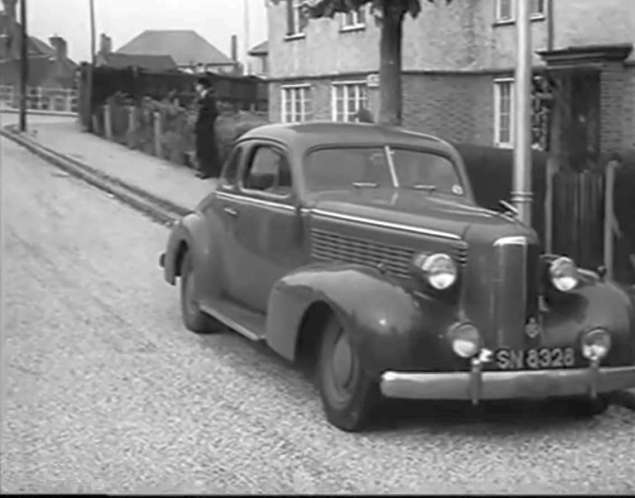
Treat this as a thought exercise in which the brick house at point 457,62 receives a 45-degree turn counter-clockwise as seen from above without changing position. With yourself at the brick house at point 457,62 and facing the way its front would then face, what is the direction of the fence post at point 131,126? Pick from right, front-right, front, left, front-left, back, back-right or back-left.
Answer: back-right

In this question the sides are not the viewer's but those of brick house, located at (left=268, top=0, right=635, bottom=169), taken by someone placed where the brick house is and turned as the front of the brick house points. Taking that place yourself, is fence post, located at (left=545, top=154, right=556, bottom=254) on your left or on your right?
on your left

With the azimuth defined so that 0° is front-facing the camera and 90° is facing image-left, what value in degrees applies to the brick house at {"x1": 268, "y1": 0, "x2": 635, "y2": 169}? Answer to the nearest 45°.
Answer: approximately 45°

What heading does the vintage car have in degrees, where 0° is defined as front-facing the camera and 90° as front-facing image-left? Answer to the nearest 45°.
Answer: approximately 315°

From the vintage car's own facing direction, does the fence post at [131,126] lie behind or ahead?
behind

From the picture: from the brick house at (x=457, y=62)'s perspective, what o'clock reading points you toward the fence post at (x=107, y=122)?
The fence post is roughly at 3 o'clock from the brick house.

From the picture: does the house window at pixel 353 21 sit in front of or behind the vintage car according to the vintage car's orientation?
behind

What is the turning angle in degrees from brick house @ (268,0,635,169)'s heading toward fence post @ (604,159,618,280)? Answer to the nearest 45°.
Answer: approximately 45° to its left

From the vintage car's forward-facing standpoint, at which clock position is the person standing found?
The person standing is roughly at 7 o'clock from the vintage car.

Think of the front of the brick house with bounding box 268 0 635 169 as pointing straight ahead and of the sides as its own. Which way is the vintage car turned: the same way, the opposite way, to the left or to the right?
to the left

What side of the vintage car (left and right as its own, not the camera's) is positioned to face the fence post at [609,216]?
left

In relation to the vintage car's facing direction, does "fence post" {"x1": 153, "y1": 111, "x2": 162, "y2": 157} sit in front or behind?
behind

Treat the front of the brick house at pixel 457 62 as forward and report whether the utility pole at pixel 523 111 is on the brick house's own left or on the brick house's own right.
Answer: on the brick house's own left
